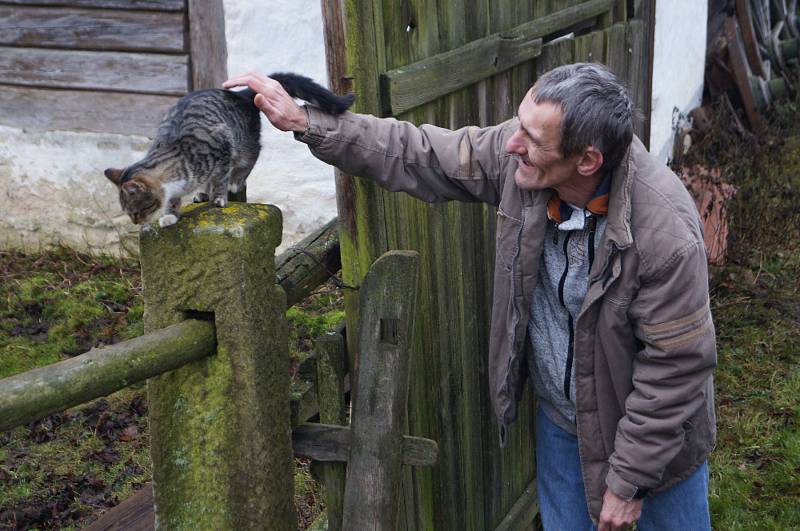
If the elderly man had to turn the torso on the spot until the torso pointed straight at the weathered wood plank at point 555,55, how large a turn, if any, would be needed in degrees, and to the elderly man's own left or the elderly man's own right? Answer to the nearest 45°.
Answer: approximately 135° to the elderly man's own right

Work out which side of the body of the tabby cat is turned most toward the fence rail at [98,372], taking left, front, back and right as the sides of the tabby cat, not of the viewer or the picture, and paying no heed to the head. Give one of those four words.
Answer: front

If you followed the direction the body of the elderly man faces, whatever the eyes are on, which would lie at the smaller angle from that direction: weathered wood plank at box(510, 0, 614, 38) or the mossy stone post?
the mossy stone post

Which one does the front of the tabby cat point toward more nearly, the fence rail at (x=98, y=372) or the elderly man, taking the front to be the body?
the fence rail

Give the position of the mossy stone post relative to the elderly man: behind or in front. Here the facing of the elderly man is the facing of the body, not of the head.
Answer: in front

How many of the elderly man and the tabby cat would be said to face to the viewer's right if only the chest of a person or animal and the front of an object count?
0

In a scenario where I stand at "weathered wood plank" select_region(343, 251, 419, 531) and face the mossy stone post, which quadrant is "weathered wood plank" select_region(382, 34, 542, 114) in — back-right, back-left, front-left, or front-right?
back-right

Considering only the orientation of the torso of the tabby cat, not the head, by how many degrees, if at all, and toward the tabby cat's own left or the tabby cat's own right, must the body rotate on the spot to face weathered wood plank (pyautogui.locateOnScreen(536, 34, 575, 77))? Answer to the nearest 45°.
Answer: approximately 180°

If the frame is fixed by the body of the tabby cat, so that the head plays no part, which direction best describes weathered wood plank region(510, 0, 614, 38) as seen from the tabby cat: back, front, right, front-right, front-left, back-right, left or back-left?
back

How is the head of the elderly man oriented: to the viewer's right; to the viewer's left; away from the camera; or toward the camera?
to the viewer's left

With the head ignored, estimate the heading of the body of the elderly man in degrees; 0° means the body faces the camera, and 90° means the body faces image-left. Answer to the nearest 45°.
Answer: approximately 45°
